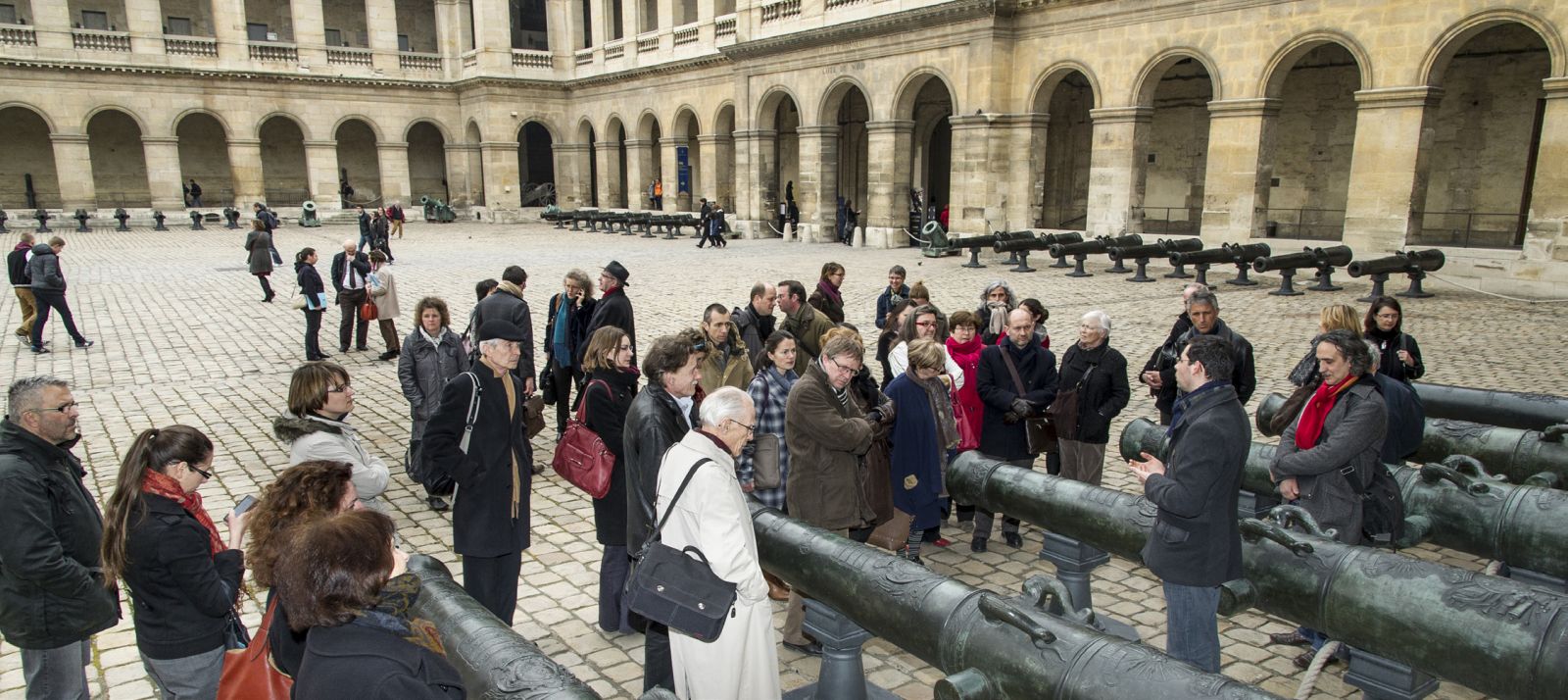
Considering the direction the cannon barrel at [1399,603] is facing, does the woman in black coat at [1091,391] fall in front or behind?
in front

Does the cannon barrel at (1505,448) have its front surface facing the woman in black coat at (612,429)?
no

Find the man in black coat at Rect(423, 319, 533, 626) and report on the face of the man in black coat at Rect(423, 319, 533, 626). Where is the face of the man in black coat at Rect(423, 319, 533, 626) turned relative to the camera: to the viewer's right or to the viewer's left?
to the viewer's right

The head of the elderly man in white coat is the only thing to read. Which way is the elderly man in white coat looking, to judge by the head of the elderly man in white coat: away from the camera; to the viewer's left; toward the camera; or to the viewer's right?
to the viewer's right

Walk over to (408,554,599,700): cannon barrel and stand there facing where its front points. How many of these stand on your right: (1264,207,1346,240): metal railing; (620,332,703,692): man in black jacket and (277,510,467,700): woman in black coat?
2

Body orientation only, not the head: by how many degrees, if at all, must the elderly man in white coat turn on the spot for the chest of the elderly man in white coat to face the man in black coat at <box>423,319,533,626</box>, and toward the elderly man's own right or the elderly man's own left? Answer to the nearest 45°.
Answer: approximately 135° to the elderly man's own left

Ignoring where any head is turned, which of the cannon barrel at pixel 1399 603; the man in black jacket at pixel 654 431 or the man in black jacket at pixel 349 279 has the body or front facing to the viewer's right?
the man in black jacket at pixel 654 431

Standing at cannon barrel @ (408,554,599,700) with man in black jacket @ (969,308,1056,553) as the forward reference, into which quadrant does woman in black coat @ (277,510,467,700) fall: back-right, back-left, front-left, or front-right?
back-right

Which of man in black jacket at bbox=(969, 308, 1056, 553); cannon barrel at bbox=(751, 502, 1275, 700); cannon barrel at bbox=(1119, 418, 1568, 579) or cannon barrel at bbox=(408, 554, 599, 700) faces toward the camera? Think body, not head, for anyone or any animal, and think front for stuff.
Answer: the man in black jacket

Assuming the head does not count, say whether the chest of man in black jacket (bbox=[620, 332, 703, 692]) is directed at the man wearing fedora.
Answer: no

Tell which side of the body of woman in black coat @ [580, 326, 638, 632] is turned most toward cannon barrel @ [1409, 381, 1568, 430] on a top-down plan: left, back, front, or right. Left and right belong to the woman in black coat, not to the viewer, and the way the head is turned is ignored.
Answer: front

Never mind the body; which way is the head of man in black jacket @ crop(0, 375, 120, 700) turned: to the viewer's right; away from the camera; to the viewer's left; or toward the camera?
to the viewer's right

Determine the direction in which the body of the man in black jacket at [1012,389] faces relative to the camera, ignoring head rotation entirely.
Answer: toward the camera

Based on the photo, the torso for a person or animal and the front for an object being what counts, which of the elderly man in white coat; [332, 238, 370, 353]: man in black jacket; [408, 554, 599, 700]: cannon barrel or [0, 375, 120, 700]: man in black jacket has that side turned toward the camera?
[332, 238, 370, 353]: man in black jacket

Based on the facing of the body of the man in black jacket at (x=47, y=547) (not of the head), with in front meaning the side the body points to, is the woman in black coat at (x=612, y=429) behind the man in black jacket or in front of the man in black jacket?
in front

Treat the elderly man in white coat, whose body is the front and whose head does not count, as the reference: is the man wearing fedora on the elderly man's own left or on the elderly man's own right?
on the elderly man's own left

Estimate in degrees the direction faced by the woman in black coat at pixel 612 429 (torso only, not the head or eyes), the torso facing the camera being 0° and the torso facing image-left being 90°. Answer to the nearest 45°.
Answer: approximately 270°

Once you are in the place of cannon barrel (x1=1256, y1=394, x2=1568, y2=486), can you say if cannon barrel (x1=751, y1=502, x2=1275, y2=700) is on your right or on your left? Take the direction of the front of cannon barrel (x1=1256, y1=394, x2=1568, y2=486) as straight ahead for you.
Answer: on your left
